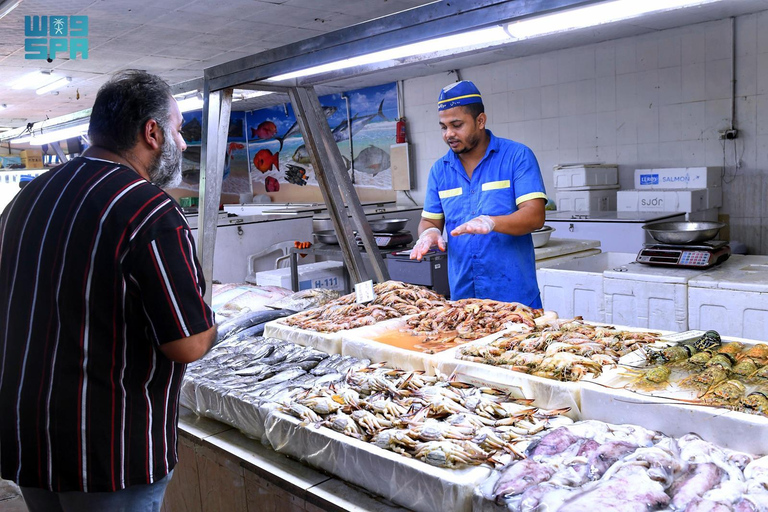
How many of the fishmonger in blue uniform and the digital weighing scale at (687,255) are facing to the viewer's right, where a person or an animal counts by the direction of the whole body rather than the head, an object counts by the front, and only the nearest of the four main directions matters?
0

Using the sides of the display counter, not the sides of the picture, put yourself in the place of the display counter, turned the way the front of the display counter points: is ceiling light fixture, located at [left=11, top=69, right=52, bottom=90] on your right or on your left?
on your right

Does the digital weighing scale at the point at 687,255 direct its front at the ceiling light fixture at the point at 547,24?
yes

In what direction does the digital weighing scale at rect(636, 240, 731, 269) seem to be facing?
toward the camera

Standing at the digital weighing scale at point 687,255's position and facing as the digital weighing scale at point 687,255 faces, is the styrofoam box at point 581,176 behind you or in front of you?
behind

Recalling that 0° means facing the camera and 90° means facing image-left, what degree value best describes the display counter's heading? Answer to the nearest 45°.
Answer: approximately 45°

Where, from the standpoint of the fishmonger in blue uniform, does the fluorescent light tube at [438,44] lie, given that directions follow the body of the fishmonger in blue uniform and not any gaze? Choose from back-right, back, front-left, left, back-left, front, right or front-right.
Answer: front-left

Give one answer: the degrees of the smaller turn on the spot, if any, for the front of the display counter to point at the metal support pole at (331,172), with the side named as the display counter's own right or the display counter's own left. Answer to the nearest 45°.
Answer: approximately 135° to the display counter's own right

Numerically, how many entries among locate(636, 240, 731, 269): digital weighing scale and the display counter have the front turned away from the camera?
0

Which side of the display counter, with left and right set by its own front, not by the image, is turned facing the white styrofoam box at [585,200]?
back

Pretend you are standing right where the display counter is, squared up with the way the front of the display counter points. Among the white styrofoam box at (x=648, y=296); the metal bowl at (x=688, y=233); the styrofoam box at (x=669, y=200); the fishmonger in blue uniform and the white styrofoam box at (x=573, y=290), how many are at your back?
5

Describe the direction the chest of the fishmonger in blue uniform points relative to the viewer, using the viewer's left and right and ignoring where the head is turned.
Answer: facing the viewer and to the left of the viewer

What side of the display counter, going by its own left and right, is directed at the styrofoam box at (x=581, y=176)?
back

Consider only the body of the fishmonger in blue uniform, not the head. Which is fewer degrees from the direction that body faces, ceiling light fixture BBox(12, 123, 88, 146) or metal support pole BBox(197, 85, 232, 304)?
the metal support pole
